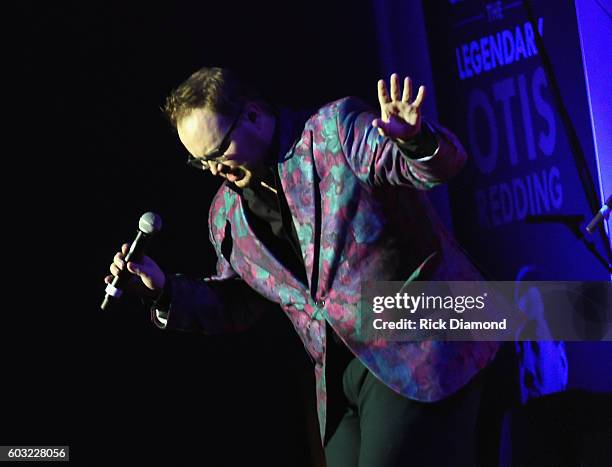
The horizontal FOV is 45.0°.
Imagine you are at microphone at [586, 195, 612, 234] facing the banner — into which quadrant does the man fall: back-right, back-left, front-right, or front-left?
back-left

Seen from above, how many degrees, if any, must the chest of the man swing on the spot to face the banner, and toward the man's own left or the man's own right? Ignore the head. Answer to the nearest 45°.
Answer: approximately 180°

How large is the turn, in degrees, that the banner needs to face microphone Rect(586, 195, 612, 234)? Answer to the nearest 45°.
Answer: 0° — it already faces it

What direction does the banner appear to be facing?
toward the camera

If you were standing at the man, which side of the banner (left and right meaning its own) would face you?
front

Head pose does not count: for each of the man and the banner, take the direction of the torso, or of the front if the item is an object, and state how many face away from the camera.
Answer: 0
